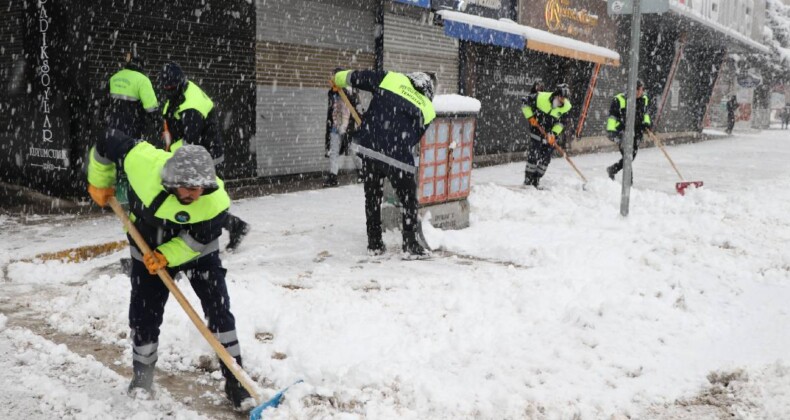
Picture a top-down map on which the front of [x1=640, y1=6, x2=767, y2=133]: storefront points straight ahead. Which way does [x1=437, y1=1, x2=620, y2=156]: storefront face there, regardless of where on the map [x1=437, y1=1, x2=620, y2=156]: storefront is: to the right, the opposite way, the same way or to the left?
the same way

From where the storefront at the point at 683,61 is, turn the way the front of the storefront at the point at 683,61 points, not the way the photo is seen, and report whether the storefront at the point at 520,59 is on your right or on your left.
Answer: on your right

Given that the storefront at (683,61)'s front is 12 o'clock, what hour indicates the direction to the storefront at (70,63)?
the storefront at (70,63) is roughly at 2 o'clock from the storefront at (683,61).

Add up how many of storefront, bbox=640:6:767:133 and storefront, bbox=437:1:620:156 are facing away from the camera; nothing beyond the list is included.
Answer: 0

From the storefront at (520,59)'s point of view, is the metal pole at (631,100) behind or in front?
in front

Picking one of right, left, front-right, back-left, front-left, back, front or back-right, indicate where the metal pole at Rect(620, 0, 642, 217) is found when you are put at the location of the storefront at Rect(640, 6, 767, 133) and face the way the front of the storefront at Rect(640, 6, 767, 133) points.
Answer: front-right

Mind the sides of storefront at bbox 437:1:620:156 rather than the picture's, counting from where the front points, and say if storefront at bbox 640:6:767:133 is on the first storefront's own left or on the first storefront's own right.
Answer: on the first storefront's own left

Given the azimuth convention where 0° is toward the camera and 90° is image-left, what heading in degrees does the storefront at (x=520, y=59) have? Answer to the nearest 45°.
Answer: approximately 315°
